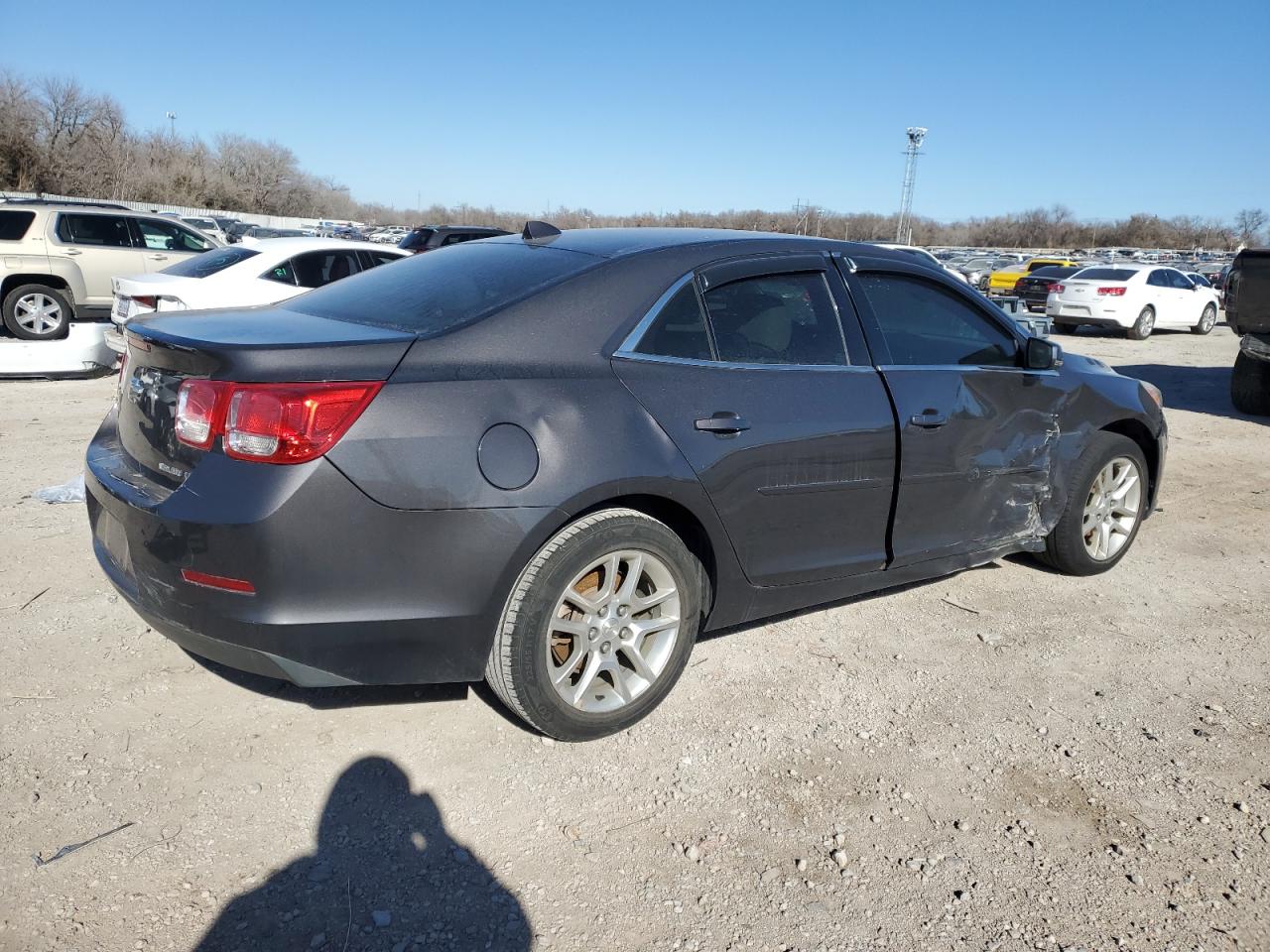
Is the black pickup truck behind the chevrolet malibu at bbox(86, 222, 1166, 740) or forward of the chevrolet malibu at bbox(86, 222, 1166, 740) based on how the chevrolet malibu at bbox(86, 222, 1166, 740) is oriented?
forward

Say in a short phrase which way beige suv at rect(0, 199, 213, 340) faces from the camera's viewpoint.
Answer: facing to the right of the viewer

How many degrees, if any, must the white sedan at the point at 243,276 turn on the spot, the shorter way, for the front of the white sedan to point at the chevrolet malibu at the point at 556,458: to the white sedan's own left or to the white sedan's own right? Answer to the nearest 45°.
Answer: approximately 135° to the white sedan's own right

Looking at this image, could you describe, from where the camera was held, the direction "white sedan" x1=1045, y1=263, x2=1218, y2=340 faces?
facing away from the viewer and to the right of the viewer

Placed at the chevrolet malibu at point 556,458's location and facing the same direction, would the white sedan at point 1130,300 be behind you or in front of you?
in front

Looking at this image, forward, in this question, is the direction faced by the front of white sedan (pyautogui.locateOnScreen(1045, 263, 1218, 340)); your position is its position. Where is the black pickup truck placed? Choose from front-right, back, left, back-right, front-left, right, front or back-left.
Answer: back-right

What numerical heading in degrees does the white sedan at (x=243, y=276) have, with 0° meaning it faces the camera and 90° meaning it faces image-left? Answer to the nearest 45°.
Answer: approximately 225°

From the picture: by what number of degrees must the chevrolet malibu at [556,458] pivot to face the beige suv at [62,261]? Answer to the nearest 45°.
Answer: approximately 90° to its left

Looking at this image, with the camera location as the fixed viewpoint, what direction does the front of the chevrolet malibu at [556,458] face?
facing away from the viewer and to the right of the viewer

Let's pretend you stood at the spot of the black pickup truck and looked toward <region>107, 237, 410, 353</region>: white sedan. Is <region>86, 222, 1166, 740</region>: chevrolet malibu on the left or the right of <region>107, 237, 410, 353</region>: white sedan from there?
left

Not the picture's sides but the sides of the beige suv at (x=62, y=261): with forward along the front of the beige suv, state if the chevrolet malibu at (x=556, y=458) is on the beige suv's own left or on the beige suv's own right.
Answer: on the beige suv's own right

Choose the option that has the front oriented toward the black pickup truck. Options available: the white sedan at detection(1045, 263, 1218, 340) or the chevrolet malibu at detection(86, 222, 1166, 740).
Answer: the chevrolet malibu

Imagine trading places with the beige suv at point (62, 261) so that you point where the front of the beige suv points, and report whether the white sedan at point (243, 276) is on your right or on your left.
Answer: on your right
